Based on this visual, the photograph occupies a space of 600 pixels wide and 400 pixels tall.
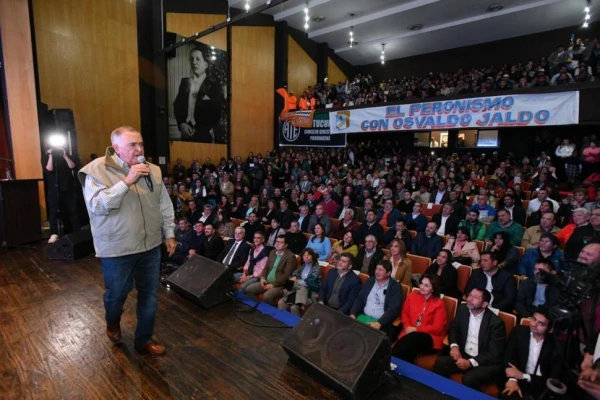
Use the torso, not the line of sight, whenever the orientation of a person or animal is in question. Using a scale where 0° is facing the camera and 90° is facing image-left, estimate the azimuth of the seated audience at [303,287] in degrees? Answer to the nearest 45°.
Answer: approximately 45°

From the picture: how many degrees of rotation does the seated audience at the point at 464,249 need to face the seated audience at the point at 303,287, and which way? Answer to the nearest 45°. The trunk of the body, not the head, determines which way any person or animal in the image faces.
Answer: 0° — they already face them

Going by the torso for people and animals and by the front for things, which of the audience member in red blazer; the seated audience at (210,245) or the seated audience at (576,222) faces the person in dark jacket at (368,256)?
the seated audience at (576,222)

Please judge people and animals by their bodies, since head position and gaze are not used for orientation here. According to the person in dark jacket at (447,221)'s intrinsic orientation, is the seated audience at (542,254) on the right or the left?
on their left

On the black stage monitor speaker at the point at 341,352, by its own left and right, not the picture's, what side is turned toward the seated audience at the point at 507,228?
back

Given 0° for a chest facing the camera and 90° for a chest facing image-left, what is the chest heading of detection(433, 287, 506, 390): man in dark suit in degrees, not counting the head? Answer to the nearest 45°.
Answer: approximately 45°

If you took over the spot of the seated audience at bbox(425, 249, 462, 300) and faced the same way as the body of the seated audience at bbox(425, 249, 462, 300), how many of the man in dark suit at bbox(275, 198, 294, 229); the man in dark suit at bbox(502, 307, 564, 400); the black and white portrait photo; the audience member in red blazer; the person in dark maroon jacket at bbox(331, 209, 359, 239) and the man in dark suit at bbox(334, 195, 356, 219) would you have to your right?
4

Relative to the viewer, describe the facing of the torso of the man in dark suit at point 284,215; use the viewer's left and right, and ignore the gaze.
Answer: facing the viewer and to the left of the viewer

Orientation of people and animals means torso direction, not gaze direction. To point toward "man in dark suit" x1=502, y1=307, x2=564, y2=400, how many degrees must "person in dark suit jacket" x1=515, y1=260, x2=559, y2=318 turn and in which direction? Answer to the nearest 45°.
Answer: approximately 45° to their left

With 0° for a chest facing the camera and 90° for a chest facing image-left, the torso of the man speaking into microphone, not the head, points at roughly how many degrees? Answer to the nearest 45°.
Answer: approximately 315°

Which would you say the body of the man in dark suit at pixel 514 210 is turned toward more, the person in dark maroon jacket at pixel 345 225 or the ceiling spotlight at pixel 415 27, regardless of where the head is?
the person in dark maroon jacket

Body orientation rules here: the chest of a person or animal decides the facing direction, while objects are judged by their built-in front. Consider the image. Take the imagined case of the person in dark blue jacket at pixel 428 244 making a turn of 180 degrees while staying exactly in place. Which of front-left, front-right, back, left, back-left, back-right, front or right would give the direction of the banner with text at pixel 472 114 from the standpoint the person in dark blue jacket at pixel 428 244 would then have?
front-left

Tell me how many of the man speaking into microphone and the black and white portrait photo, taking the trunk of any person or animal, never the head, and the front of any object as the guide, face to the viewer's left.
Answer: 0

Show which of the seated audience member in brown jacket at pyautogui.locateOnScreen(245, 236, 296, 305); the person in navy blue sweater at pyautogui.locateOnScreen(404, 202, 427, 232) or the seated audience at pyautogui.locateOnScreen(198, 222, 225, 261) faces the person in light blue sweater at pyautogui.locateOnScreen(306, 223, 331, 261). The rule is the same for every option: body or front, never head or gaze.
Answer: the person in navy blue sweater at pyautogui.locateOnScreen(404, 202, 427, 232)
